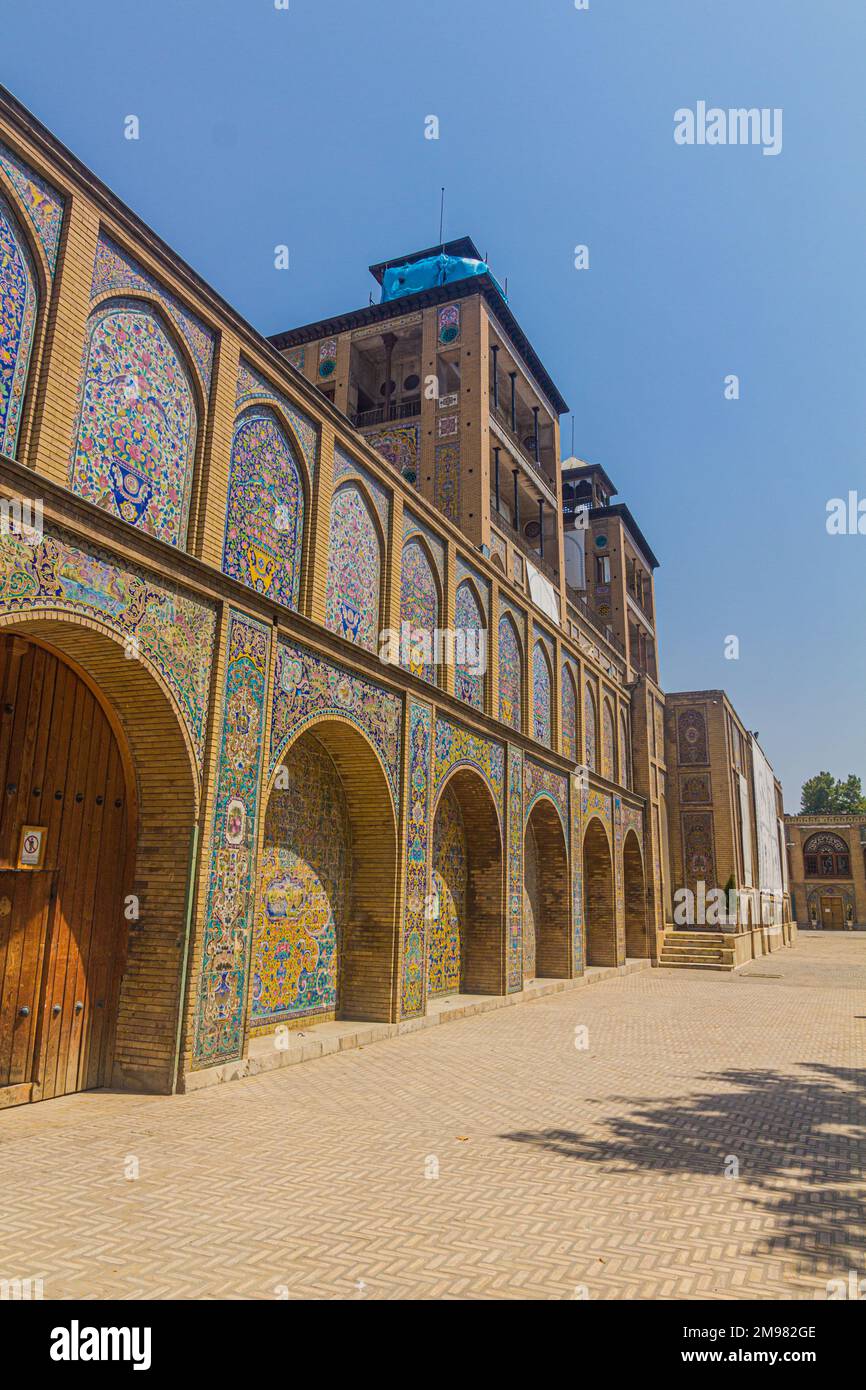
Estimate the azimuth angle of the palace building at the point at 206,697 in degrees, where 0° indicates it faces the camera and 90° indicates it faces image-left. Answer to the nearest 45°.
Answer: approximately 315°
